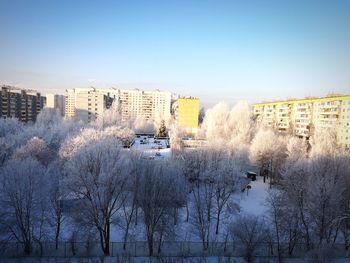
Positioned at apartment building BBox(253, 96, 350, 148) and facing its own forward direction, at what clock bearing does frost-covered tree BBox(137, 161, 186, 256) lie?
The frost-covered tree is roughly at 11 o'clock from the apartment building.

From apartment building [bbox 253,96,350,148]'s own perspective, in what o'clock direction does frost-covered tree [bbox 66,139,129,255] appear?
The frost-covered tree is roughly at 11 o'clock from the apartment building.

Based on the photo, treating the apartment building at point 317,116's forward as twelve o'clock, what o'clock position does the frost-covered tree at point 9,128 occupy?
The frost-covered tree is roughly at 1 o'clock from the apartment building.

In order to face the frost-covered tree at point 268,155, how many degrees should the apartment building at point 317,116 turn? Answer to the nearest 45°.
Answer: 0° — it already faces it

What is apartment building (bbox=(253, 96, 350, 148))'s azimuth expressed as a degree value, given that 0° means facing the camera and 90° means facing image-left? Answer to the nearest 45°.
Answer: approximately 45°

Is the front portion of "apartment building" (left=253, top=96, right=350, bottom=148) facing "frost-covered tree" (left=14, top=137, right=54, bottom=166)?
yes

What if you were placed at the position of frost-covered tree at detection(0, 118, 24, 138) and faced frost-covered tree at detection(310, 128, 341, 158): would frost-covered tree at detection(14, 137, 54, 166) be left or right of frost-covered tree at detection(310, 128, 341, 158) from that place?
right
